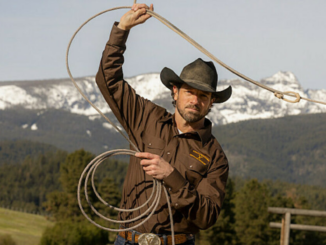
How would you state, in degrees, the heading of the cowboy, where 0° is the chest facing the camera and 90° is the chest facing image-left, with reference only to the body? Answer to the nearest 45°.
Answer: approximately 0°
